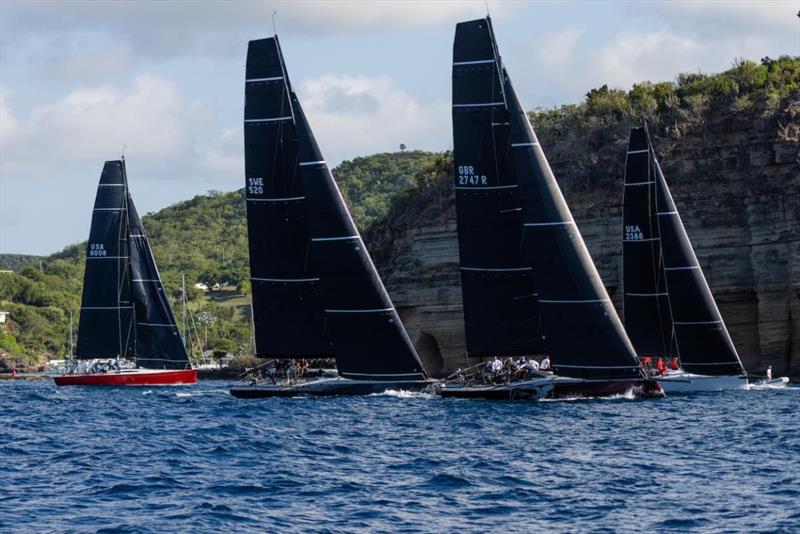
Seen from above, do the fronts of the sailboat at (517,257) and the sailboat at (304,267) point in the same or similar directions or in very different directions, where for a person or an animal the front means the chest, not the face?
same or similar directions

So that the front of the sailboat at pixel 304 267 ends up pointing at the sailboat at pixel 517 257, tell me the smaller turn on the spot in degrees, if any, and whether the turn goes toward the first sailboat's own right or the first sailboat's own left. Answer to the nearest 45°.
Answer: approximately 45° to the first sailboat's own right

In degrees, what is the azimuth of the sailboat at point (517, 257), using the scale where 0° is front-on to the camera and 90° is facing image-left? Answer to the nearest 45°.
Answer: approximately 270°

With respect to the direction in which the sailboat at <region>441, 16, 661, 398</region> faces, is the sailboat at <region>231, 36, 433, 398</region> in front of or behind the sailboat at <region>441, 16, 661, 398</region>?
behind

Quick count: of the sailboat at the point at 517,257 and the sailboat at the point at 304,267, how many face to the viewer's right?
2

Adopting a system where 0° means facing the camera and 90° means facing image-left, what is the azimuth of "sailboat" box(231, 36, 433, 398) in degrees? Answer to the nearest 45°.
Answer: approximately 270°
